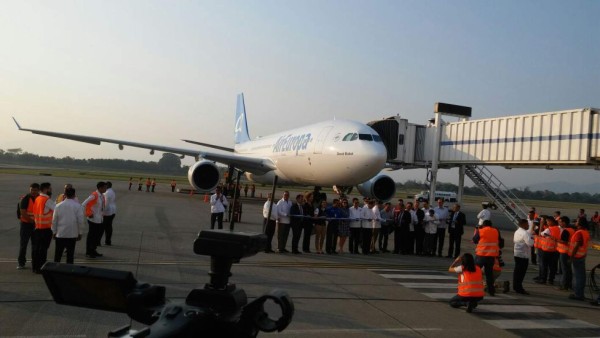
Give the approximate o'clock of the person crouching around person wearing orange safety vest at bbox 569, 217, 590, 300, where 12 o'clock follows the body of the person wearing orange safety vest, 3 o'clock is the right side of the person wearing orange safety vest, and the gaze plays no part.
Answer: The person crouching is roughly at 10 o'clock from the person wearing orange safety vest.

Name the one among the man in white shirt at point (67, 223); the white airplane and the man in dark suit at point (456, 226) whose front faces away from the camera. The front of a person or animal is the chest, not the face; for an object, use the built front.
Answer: the man in white shirt

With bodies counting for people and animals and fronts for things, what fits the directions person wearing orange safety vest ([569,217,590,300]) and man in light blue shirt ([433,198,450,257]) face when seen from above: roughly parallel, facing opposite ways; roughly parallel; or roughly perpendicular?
roughly perpendicular

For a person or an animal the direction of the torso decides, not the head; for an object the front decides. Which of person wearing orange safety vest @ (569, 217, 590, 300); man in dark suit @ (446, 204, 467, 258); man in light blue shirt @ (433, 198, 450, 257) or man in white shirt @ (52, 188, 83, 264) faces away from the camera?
man in white shirt @ (52, 188, 83, 264)

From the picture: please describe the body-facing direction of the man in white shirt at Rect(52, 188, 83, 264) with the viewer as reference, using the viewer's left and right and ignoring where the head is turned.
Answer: facing away from the viewer

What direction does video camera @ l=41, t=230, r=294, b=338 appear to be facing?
away from the camera

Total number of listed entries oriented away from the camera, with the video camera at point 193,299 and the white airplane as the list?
1

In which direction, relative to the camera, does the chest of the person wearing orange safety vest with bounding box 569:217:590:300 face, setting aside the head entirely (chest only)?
to the viewer's left

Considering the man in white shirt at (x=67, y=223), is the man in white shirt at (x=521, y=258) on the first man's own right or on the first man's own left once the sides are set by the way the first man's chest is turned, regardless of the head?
on the first man's own right

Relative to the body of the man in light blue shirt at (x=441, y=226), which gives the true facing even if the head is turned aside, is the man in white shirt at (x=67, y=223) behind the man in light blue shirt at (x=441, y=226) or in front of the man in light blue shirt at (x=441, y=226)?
in front
